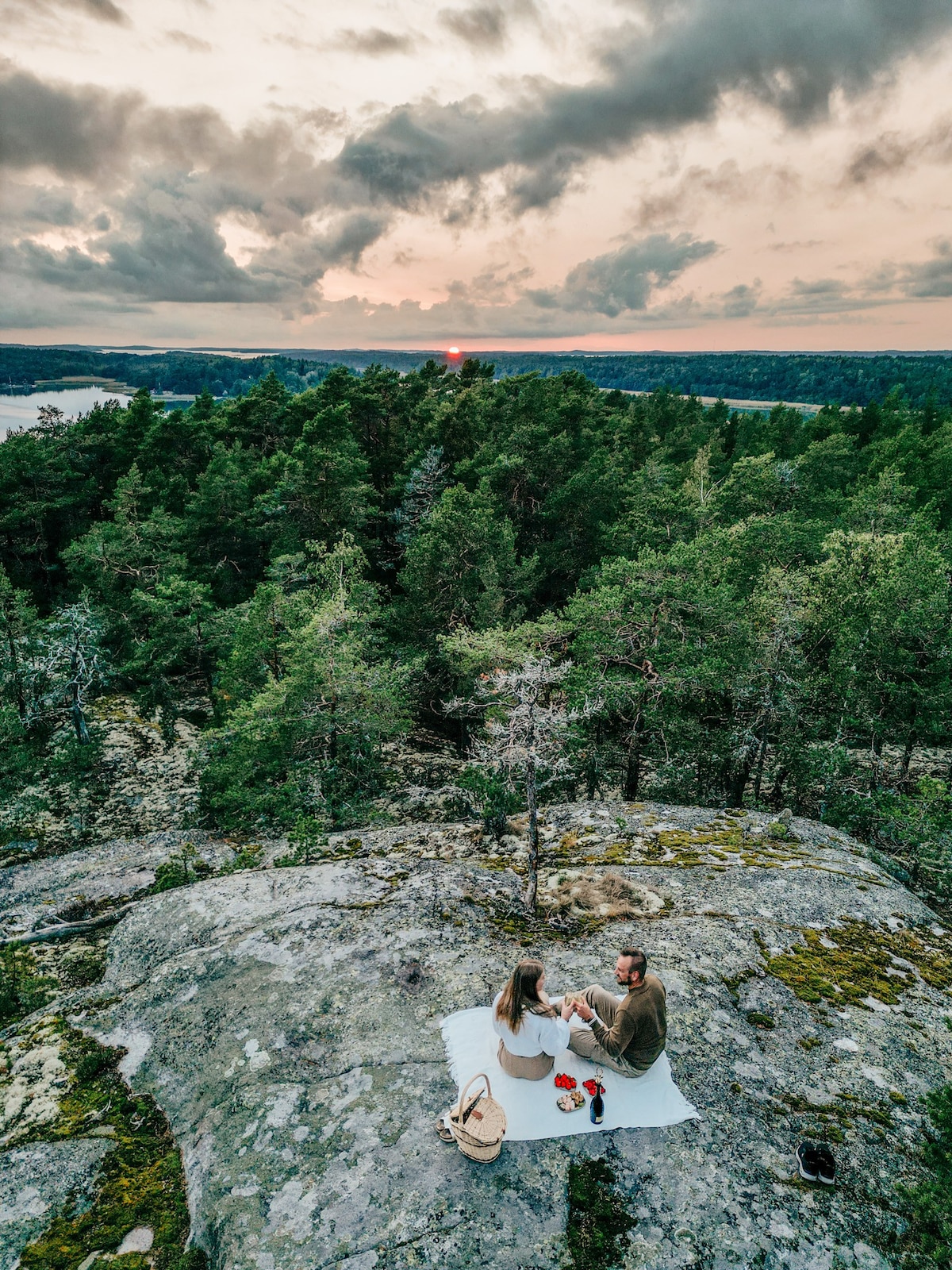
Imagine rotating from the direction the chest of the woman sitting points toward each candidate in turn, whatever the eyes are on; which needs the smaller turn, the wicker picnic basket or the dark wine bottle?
the dark wine bottle

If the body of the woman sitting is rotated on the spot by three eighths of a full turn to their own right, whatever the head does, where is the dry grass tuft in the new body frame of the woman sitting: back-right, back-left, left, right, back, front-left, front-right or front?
back

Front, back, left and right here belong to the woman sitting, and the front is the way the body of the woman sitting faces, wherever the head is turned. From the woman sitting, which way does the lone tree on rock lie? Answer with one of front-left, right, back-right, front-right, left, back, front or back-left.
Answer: front-left

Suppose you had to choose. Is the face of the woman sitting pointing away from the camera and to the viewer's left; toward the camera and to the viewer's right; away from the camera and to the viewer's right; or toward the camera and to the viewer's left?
away from the camera and to the viewer's right

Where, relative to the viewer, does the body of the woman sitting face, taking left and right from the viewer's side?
facing away from the viewer and to the right of the viewer

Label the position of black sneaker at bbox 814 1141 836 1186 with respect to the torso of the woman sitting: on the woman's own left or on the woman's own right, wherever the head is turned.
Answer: on the woman's own right

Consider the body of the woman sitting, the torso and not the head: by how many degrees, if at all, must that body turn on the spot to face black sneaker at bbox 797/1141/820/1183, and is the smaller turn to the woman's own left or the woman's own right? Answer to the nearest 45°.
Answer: approximately 45° to the woman's own right

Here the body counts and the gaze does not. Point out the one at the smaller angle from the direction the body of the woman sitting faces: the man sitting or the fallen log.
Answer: the man sitting

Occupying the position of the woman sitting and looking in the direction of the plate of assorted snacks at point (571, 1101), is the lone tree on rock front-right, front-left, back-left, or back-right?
back-left

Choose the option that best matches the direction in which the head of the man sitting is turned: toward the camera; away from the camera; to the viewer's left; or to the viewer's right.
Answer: to the viewer's left

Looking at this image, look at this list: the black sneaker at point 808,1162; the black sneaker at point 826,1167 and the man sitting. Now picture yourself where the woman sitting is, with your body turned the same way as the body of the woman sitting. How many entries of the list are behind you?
0
